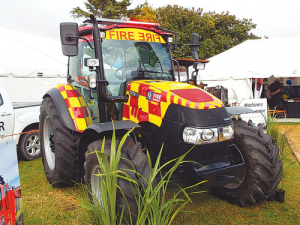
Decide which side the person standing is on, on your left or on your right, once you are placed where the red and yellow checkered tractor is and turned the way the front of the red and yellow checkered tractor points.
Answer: on your left

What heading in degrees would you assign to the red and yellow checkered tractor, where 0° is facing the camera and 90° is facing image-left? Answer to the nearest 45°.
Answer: approximately 315°

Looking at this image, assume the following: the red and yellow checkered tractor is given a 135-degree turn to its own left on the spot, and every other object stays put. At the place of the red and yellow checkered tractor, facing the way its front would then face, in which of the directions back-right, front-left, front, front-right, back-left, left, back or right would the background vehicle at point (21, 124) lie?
front-left

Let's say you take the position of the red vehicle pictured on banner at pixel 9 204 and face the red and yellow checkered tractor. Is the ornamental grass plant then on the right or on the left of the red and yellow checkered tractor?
right

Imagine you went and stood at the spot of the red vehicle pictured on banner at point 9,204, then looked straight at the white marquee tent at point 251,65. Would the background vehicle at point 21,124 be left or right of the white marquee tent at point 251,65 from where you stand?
left

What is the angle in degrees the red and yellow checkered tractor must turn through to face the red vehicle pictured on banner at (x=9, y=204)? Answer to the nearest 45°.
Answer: approximately 90° to its right

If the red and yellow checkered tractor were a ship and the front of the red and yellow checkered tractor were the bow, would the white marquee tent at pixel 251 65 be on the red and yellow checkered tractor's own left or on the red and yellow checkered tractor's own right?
on the red and yellow checkered tractor's own left
